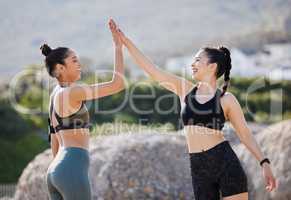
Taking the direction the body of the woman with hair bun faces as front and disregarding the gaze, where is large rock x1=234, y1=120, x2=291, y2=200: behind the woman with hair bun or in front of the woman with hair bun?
in front

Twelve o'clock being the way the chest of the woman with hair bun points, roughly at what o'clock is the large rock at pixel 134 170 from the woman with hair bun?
The large rock is roughly at 11 o'clock from the woman with hair bun.

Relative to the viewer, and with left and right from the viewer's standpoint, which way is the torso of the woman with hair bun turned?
facing away from the viewer and to the right of the viewer

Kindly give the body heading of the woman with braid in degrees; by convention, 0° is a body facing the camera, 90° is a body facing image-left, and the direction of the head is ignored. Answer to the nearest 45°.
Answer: approximately 45°

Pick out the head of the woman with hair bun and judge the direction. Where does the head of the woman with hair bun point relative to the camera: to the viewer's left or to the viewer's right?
to the viewer's right
